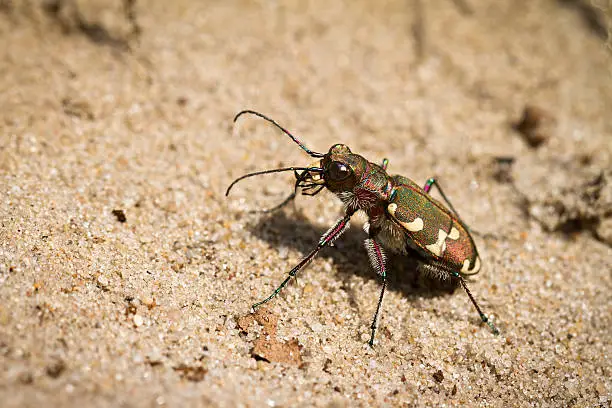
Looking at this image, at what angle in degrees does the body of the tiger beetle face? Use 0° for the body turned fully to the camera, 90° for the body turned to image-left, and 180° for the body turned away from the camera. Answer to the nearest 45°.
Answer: approximately 90°
